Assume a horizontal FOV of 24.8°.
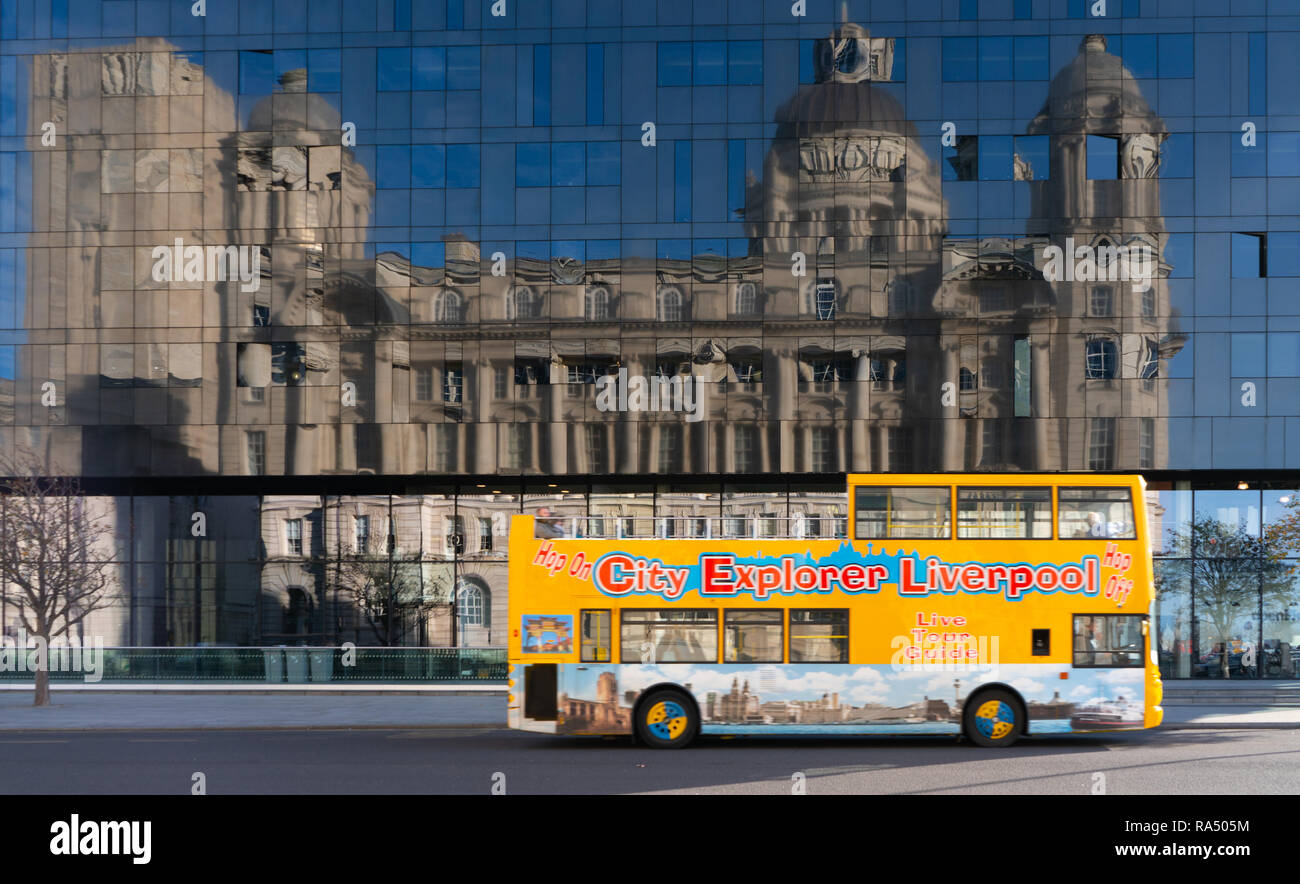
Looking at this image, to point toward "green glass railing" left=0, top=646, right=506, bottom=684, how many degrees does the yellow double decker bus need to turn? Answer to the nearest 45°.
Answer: approximately 135° to its left

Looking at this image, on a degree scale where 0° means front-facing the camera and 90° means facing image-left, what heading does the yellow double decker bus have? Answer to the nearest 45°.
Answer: approximately 270°
